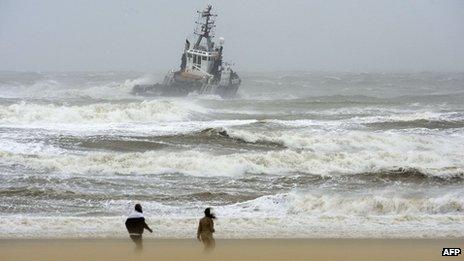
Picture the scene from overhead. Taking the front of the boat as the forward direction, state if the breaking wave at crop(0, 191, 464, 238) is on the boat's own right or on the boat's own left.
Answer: on the boat's own right

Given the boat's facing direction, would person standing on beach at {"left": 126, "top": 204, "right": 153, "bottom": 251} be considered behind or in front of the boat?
behind

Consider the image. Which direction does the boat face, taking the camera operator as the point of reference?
facing away from the viewer and to the right of the viewer

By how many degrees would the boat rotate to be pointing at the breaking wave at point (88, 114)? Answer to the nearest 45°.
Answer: approximately 135° to its right

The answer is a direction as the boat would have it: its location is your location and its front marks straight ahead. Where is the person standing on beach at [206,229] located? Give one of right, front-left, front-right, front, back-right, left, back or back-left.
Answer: back-right

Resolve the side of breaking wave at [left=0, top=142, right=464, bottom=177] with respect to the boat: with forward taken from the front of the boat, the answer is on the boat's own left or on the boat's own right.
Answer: on the boat's own right

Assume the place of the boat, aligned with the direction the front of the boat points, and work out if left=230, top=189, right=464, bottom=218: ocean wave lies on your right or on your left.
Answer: on your right

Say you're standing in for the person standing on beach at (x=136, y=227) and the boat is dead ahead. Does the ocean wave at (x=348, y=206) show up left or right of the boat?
right
